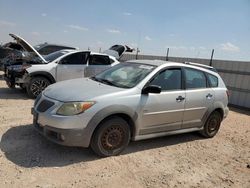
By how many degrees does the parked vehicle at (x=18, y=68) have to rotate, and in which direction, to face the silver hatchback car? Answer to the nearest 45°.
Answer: approximately 90° to its left

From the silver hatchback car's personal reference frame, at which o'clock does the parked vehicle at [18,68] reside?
The parked vehicle is roughly at 3 o'clock from the silver hatchback car.

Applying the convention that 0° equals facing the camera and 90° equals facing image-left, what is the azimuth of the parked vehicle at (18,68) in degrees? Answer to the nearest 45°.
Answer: approximately 45°

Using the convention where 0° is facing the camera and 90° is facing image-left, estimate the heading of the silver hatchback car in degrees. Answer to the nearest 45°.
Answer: approximately 45°

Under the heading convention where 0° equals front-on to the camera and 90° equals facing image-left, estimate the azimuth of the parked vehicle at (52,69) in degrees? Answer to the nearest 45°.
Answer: approximately 45°

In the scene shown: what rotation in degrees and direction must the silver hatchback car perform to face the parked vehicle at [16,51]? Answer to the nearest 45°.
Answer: approximately 90° to its right

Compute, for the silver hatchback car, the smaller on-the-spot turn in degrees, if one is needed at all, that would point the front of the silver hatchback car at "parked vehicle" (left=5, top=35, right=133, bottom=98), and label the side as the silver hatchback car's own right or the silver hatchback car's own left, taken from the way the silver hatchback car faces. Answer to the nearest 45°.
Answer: approximately 90° to the silver hatchback car's own right
